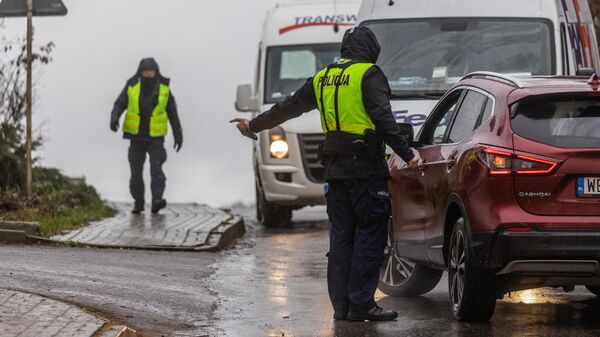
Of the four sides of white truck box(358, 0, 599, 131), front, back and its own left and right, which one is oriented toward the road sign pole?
right

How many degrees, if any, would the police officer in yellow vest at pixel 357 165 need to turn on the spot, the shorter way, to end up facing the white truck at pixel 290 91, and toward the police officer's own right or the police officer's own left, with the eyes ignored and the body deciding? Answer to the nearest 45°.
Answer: approximately 45° to the police officer's own left

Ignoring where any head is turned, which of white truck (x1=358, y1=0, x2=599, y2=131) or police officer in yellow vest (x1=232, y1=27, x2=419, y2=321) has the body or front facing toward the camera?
the white truck

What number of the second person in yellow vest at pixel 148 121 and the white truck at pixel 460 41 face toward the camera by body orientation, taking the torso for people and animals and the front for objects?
2

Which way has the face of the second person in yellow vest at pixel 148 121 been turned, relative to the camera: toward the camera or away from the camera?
toward the camera

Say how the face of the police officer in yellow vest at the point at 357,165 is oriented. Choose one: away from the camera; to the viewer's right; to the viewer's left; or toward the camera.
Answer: away from the camera

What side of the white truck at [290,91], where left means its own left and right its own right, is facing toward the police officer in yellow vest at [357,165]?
front

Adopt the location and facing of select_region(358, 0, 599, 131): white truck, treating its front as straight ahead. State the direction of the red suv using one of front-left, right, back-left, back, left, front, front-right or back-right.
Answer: front

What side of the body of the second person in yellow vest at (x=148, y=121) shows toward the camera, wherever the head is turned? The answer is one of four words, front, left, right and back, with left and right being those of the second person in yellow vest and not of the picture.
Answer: front

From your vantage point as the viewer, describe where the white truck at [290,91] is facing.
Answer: facing the viewer

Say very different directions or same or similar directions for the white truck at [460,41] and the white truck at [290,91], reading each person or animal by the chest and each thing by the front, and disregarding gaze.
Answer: same or similar directions

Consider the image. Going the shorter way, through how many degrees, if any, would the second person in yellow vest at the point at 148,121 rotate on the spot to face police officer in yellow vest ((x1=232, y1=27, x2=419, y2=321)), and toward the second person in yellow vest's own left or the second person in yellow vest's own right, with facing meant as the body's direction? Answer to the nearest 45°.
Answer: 0° — they already face them

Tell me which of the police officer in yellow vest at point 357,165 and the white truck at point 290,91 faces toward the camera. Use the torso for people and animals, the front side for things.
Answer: the white truck

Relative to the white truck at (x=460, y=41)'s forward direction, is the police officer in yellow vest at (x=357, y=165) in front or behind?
in front
